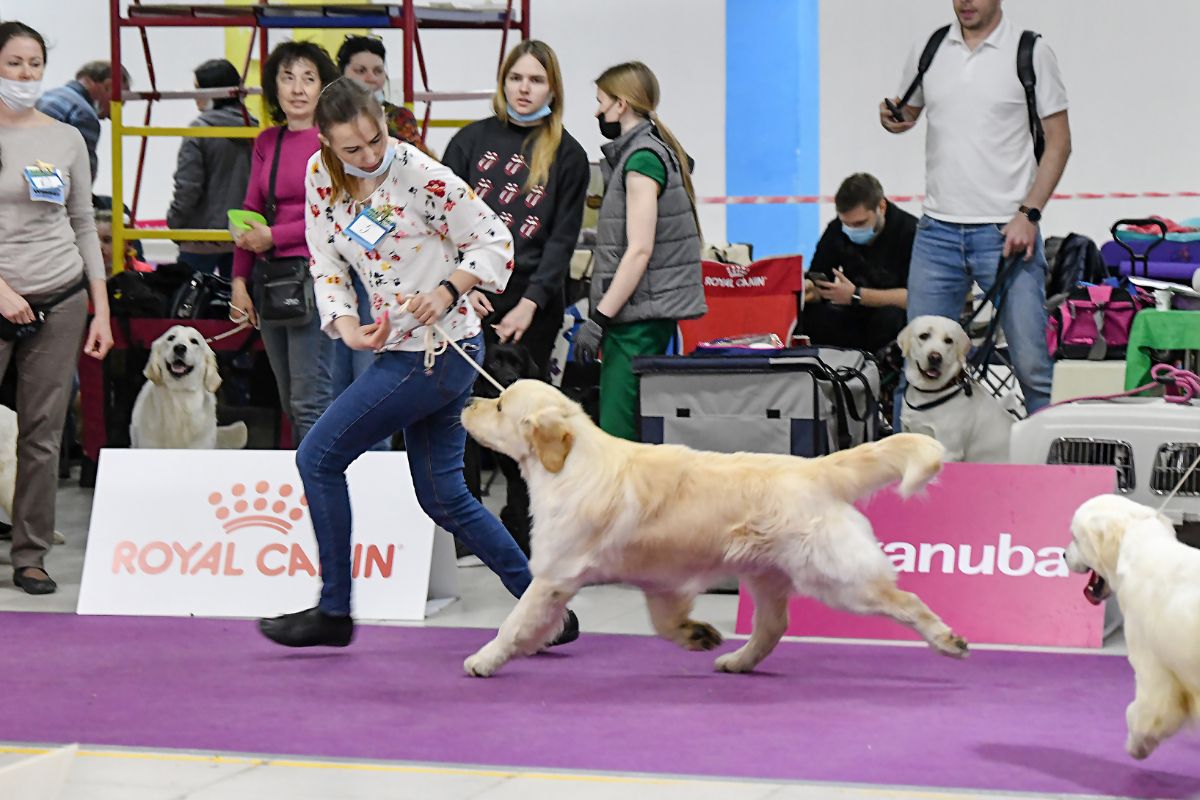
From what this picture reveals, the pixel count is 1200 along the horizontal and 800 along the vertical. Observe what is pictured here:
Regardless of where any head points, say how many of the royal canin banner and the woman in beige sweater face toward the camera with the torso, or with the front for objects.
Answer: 2

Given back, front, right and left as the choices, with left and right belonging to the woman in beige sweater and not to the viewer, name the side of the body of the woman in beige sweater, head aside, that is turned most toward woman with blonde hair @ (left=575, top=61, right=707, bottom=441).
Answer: left

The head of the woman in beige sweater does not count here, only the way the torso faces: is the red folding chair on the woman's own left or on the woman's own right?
on the woman's own left

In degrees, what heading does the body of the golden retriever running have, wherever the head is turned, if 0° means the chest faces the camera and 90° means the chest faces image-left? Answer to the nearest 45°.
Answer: approximately 90°

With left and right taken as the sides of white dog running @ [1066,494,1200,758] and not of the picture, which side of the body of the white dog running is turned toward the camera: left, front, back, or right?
left

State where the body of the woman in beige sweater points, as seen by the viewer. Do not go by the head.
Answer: toward the camera

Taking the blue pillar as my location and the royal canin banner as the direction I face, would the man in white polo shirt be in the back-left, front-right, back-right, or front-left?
front-left

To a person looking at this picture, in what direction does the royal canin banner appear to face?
facing the viewer

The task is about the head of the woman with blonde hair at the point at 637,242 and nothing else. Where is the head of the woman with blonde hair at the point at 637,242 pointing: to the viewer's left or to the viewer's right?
to the viewer's left

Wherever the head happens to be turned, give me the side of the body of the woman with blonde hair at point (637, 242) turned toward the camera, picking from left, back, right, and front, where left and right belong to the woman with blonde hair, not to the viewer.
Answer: left

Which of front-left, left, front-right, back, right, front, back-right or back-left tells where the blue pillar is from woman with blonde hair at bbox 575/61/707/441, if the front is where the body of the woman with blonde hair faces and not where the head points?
right
